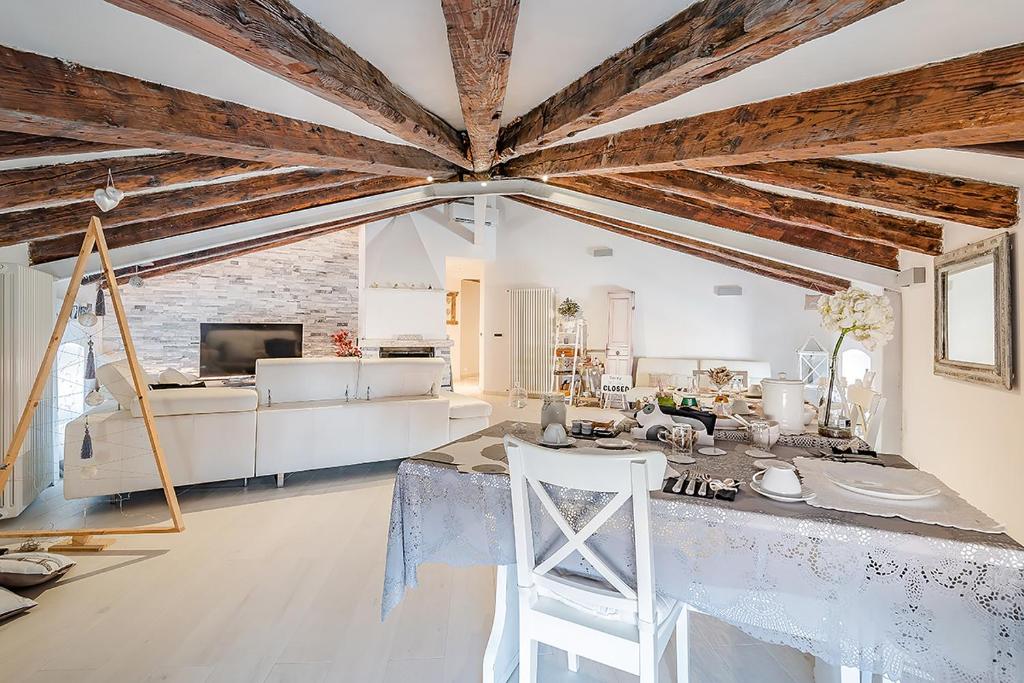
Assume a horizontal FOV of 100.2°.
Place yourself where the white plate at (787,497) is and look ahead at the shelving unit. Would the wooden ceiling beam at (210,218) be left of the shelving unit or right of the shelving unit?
left

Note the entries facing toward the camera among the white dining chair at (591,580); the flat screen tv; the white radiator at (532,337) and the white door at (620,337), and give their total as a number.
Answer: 3

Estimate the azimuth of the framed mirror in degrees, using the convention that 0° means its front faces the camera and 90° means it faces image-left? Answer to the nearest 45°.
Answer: approximately 45°

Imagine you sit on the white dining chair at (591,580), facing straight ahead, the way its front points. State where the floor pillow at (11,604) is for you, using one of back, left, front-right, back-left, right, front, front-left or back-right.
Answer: back-left

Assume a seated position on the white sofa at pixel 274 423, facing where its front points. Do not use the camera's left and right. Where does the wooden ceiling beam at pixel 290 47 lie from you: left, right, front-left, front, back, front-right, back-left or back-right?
back

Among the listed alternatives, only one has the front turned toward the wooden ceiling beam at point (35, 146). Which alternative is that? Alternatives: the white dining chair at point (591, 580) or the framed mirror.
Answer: the framed mirror

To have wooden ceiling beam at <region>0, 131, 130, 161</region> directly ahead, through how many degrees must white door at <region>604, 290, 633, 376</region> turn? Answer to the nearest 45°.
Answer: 0° — it already faces it

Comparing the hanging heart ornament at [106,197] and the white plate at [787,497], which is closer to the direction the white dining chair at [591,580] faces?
the white plate

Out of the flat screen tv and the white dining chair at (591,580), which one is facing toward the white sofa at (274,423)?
the flat screen tv

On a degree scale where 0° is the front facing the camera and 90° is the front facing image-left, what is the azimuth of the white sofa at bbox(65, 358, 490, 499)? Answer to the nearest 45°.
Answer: approximately 180°
